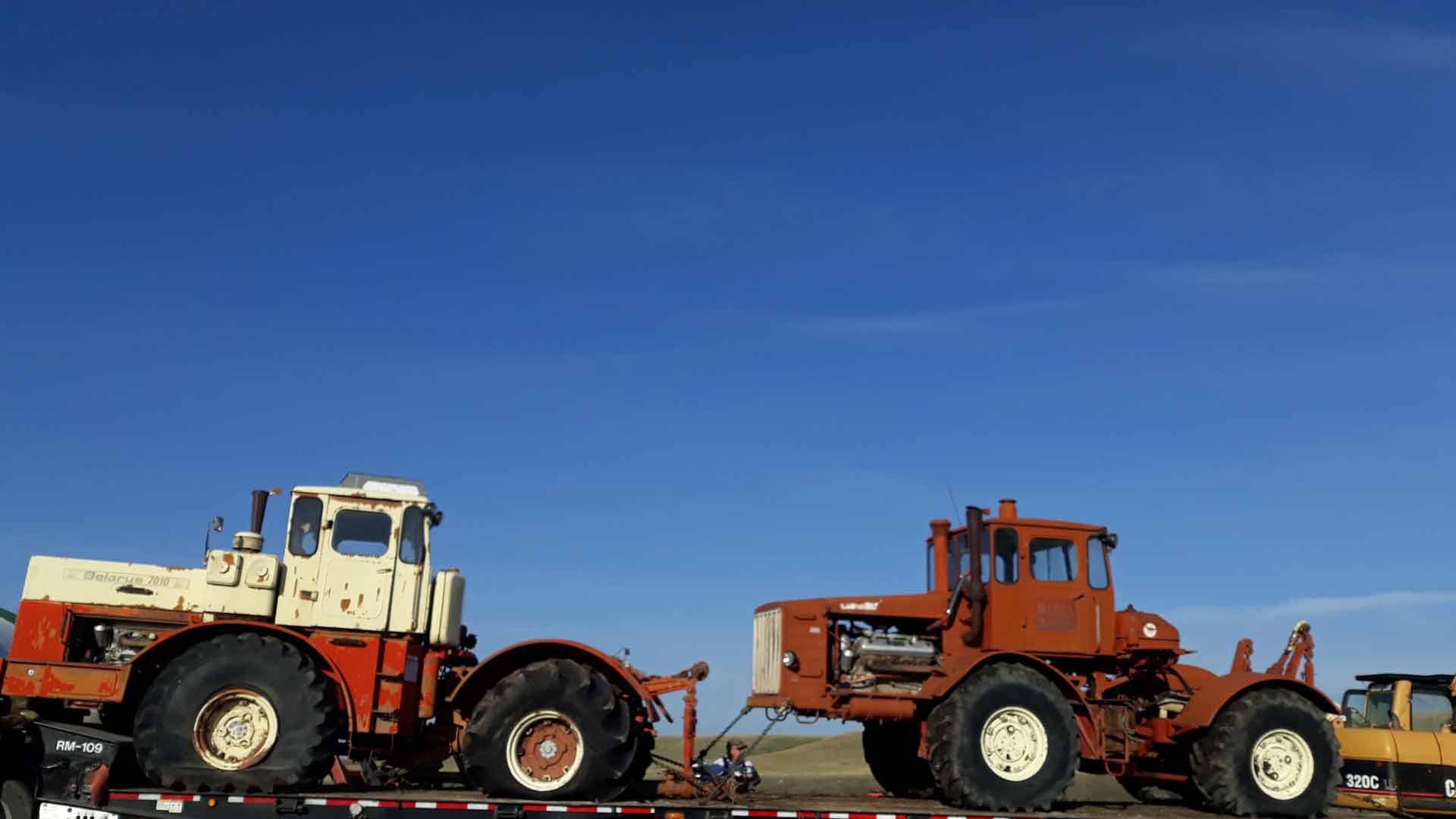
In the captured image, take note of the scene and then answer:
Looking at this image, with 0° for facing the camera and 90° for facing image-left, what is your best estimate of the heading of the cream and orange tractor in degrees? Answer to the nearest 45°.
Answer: approximately 90°

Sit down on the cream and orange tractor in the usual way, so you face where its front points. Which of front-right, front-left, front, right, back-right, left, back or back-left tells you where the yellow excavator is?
back

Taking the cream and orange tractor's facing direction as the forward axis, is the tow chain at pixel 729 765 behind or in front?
behind

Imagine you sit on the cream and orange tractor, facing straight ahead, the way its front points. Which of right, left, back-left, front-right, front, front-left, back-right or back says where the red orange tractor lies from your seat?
back

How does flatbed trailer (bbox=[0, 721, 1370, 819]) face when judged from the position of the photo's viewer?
facing to the left of the viewer
